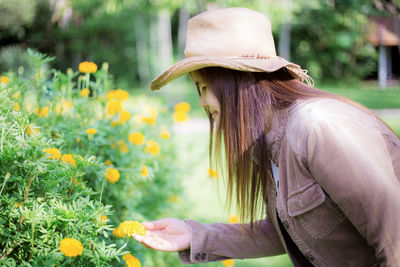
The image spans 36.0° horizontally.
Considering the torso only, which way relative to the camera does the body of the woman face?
to the viewer's left

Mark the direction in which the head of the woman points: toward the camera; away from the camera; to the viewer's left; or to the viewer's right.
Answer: to the viewer's left

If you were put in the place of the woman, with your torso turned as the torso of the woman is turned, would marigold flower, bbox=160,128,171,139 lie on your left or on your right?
on your right

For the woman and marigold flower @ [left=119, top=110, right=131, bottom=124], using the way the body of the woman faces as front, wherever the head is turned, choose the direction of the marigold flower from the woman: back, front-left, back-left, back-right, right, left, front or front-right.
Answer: front-right

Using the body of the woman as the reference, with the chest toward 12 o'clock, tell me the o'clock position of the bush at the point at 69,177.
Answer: The bush is roughly at 12 o'clock from the woman.
